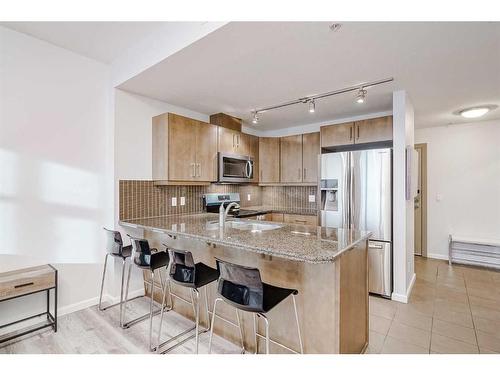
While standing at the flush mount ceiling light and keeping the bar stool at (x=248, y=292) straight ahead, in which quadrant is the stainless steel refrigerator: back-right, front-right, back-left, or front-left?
front-right

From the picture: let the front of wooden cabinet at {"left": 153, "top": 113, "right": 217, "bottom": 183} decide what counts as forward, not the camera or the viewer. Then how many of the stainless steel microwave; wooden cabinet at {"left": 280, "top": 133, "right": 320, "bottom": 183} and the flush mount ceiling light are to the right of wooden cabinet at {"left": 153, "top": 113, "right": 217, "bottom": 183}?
0

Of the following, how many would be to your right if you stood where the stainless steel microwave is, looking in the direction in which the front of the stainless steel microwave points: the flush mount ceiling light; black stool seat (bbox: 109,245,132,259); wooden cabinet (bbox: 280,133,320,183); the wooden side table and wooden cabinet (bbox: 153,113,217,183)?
3

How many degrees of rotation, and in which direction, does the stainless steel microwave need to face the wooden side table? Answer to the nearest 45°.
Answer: approximately 90° to its right

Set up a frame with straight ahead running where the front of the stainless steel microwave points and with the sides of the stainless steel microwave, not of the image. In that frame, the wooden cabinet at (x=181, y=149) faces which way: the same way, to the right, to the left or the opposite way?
the same way

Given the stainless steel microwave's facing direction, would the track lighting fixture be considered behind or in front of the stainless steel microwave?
in front

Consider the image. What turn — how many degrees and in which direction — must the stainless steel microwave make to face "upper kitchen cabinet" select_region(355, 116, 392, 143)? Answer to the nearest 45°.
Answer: approximately 45° to its left

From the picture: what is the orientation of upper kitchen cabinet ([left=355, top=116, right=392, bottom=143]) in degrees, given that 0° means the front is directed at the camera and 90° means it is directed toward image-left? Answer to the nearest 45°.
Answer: approximately 45°

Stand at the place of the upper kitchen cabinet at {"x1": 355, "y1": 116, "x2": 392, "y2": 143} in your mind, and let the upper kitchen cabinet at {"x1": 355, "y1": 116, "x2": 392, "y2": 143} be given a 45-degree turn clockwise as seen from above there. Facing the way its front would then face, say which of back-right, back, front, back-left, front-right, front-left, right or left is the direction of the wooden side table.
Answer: front-left

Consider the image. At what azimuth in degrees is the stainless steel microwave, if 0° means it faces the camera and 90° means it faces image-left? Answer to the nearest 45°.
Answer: approximately 315°

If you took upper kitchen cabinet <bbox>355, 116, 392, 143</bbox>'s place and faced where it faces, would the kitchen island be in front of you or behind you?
in front

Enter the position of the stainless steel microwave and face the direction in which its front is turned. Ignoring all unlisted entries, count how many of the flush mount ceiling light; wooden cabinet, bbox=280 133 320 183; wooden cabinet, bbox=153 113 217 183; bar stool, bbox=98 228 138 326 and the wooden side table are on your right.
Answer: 3

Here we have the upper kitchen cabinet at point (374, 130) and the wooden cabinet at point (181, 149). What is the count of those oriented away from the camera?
0

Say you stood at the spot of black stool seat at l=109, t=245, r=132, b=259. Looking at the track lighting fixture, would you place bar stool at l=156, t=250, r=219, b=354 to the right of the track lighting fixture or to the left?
right
